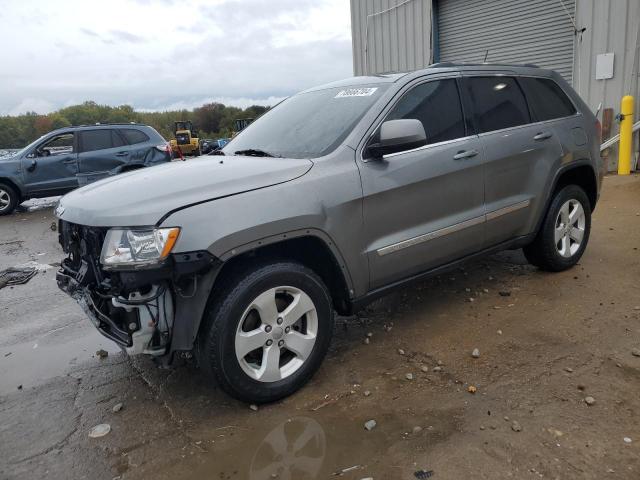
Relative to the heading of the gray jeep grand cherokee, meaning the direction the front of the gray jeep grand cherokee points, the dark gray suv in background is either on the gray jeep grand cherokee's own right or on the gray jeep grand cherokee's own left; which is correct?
on the gray jeep grand cherokee's own right

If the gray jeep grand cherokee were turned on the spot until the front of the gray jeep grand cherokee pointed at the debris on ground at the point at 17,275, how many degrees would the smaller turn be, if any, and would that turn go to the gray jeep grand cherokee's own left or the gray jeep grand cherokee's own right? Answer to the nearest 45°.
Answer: approximately 90° to the gray jeep grand cherokee's own right

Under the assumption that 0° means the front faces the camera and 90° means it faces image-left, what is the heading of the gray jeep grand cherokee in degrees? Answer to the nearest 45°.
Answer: approximately 45°

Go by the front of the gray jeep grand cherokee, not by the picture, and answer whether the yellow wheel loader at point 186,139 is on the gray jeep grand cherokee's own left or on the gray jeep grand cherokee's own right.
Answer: on the gray jeep grand cherokee's own right

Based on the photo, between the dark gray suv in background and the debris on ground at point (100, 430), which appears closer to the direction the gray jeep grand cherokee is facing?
the debris on ground

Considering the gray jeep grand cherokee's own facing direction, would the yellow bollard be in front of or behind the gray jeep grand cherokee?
behind
